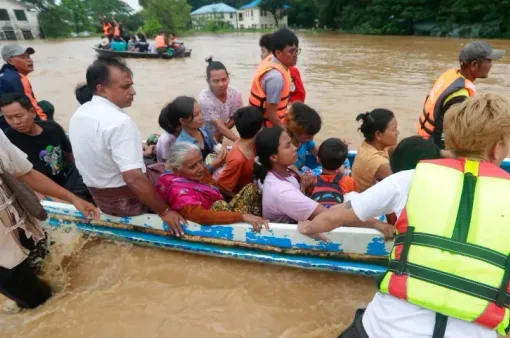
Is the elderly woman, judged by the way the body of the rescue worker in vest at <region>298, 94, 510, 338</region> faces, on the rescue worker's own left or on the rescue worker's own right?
on the rescue worker's own left

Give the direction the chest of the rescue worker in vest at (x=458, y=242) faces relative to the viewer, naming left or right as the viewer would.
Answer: facing away from the viewer

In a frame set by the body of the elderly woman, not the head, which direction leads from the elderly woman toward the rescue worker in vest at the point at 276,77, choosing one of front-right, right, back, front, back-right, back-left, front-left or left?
left

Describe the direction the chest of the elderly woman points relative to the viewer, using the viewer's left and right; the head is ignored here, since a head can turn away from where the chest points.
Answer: facing the viewer and to the right of the viewer

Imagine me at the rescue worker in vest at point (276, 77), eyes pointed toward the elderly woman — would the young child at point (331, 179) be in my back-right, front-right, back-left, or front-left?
front-left

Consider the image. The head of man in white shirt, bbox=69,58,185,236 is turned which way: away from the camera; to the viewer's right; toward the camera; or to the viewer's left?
to the viewer's right

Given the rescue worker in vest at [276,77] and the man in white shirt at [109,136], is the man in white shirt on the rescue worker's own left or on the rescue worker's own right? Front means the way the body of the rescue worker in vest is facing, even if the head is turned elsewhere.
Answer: on the rescue worker's own right
